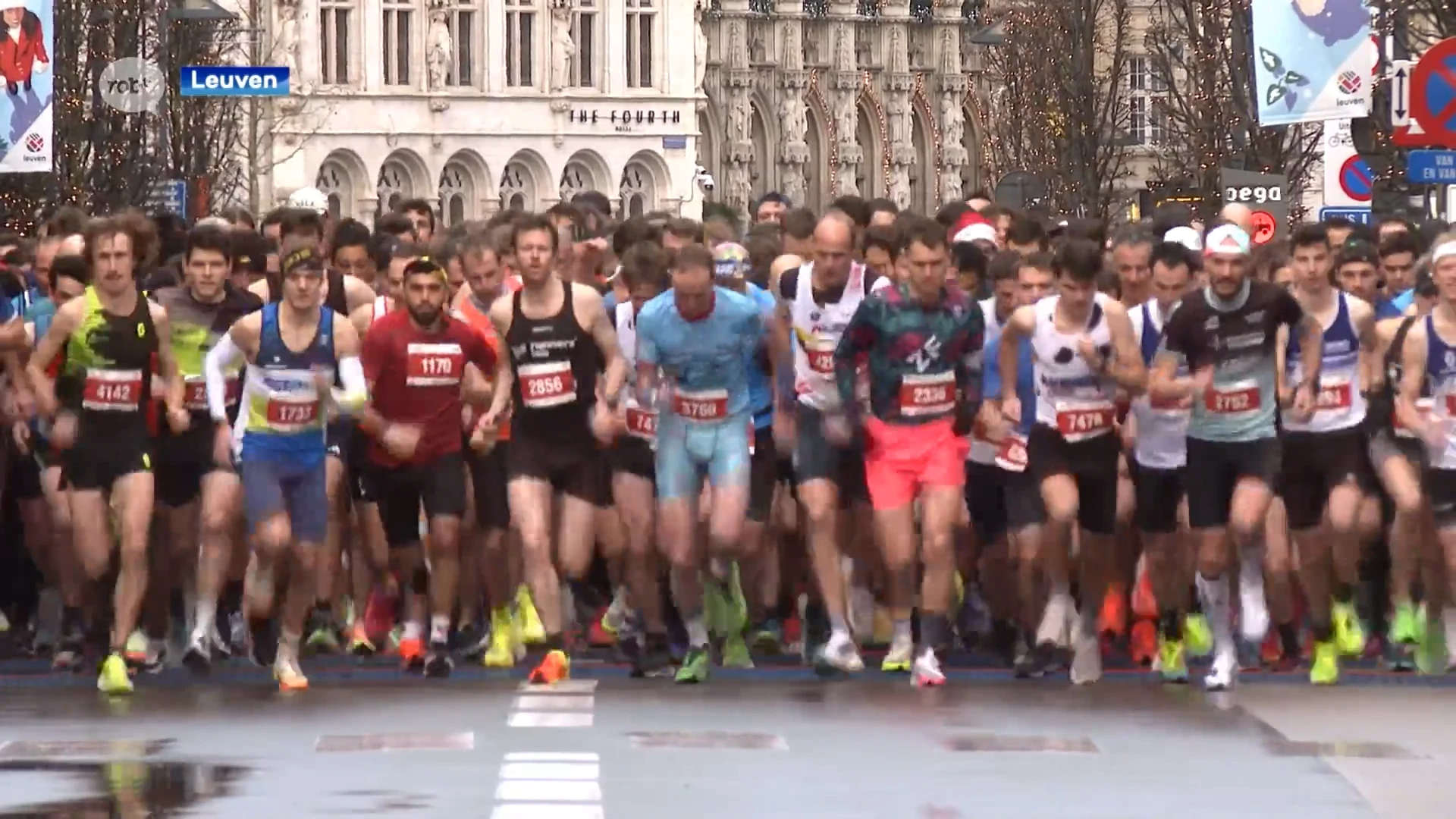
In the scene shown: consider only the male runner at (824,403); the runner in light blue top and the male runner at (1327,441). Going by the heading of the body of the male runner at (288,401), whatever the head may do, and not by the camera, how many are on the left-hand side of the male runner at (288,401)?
3

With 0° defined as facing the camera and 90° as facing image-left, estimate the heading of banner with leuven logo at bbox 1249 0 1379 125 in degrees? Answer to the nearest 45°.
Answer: approximately 0°

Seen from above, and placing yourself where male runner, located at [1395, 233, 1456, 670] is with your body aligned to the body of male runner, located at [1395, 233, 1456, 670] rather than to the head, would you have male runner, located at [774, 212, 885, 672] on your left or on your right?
on your right

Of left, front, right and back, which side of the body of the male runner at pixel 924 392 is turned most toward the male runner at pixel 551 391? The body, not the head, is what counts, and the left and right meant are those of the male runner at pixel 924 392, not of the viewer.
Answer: right

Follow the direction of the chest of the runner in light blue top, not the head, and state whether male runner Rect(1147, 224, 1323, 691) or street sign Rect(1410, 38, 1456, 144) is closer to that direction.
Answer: the male runner

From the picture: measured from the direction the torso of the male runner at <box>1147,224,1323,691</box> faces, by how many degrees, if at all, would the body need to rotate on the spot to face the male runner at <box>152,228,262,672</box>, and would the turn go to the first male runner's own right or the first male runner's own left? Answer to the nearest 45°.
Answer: approximately 90° to the first male runner's own right
